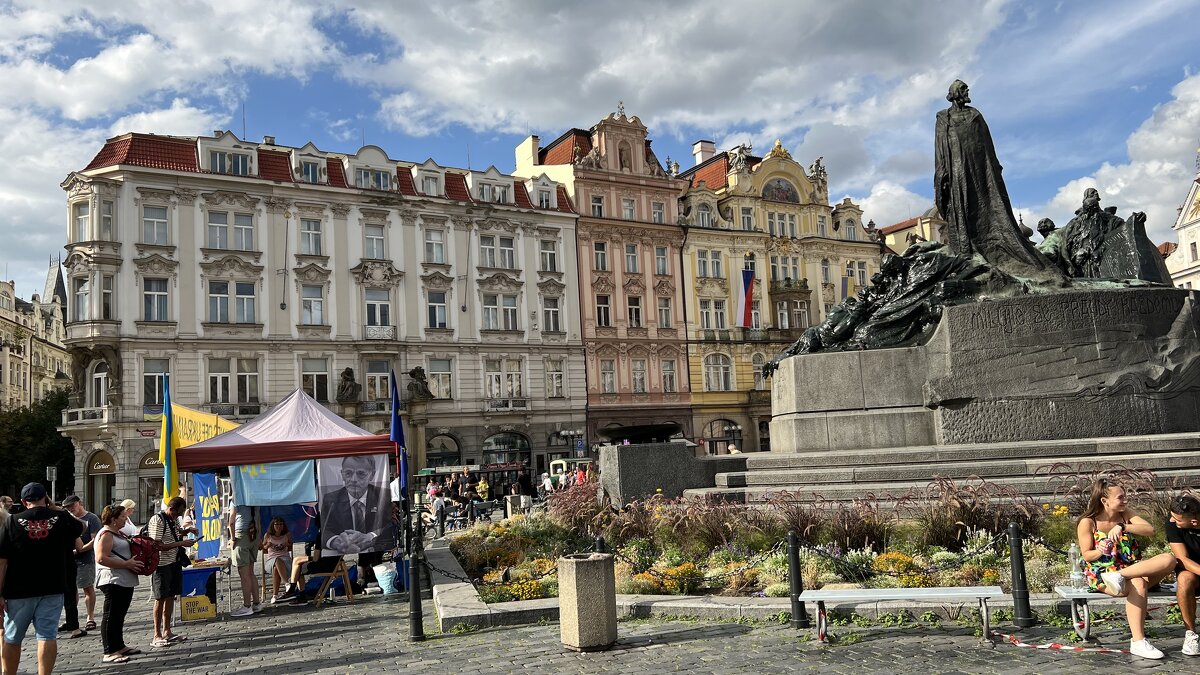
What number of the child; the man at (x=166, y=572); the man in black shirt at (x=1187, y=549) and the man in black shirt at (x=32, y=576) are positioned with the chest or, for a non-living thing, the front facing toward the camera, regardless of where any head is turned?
2

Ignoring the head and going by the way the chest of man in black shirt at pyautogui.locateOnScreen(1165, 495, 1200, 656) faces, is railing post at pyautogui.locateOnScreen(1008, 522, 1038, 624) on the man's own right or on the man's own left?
on the man's own right

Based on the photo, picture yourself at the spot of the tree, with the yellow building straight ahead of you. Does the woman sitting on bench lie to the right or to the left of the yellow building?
right

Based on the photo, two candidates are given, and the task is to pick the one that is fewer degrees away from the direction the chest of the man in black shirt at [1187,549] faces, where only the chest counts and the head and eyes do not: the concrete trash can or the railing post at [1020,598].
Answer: the concrete trash can

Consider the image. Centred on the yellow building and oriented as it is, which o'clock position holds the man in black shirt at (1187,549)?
The man in black shirt is roughly at 12 o'clock from the yellow building.
